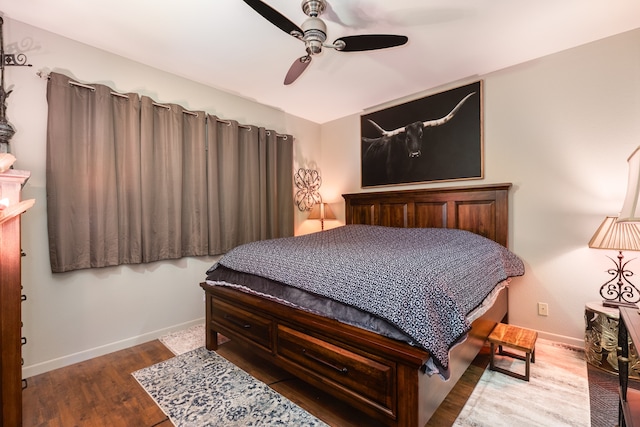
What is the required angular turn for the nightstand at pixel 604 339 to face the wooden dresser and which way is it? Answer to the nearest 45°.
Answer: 0° — it already faces it

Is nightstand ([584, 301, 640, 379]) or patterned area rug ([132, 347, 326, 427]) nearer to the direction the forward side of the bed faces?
the patterned area rug

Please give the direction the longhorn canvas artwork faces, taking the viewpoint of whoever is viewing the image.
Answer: facing the viewer and to the left of the viewer

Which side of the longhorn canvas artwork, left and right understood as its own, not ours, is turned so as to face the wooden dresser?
front

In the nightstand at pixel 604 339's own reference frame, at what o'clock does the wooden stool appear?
The wooden stool is roughly at 2 o'clock from the nightstand.

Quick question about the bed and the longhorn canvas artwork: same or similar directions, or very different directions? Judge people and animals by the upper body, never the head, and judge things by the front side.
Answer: same or similar directions

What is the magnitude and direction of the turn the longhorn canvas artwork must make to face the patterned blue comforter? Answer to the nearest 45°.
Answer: approximately 45° to its left

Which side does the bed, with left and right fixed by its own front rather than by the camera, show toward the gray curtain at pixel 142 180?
right

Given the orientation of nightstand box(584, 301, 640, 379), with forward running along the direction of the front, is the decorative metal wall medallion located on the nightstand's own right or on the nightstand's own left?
on the nightstand's own right

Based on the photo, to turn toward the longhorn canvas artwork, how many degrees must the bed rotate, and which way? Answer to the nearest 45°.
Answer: approximately 180°
